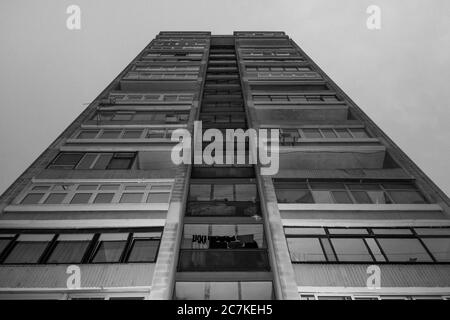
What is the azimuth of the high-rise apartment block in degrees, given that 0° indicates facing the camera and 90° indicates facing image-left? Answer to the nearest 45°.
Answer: approximately 0°
